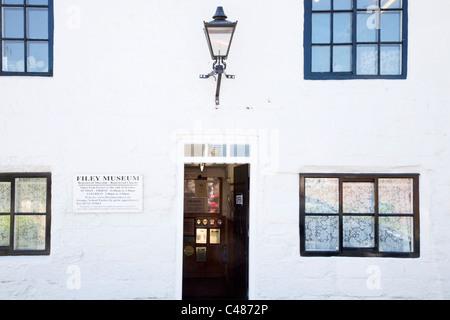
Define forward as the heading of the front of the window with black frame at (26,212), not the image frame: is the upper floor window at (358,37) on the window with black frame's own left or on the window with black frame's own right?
on the window with black frame's own left

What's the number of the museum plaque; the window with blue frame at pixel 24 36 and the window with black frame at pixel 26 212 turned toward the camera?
3

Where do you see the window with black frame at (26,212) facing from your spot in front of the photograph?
facing the viewer

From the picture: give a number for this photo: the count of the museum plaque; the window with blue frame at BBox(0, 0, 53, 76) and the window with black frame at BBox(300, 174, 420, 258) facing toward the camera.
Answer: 3

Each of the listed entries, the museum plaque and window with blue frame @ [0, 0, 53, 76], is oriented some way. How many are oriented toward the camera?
2

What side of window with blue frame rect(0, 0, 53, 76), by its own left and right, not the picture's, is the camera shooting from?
front

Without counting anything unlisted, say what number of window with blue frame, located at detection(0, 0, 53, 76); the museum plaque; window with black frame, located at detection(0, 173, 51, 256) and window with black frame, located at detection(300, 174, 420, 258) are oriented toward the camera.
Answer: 4
